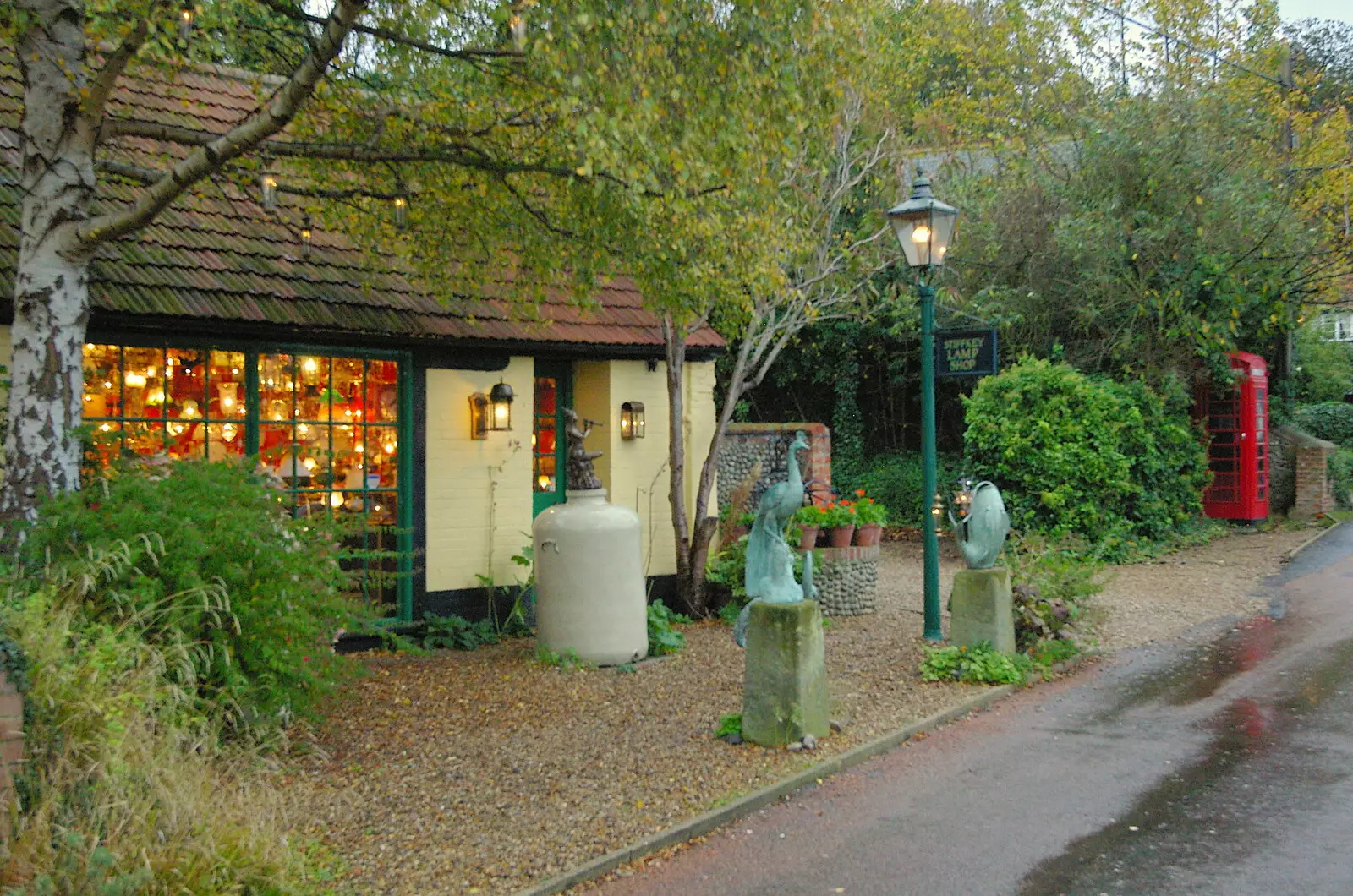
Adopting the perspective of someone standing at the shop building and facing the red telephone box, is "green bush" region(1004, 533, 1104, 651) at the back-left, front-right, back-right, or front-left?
front-right

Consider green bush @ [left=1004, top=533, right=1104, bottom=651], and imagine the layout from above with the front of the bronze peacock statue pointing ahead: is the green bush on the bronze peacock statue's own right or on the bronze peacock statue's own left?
on the bronze peacock statue's own left

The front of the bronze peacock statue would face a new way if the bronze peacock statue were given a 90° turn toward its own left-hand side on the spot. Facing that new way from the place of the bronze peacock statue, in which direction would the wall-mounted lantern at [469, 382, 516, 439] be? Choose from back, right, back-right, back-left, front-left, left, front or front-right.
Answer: front-left

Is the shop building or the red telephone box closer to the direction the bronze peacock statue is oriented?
the red telephone box

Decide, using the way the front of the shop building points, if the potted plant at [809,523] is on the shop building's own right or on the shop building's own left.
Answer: on the shop building's own left

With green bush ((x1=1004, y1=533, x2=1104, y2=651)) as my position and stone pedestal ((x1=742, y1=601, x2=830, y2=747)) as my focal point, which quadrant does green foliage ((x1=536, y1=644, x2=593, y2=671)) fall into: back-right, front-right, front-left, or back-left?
front-right

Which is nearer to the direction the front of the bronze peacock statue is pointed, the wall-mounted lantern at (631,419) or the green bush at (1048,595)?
the green bush

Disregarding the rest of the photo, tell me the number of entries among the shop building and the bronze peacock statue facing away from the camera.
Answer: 0

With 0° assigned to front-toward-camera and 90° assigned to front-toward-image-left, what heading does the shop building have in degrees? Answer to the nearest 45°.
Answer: approximately 315°

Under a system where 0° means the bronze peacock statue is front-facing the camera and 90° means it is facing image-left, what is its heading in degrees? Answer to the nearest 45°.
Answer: approximately 270°

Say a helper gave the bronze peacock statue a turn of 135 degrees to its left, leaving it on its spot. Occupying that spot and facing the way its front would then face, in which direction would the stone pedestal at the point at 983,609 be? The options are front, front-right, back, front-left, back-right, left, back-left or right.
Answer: right

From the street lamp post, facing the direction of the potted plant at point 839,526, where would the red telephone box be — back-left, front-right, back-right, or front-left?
front-right

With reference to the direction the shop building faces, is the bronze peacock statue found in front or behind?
in front

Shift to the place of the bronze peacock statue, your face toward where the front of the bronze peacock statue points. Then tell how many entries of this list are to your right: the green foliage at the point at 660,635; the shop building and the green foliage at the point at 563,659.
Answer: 0
